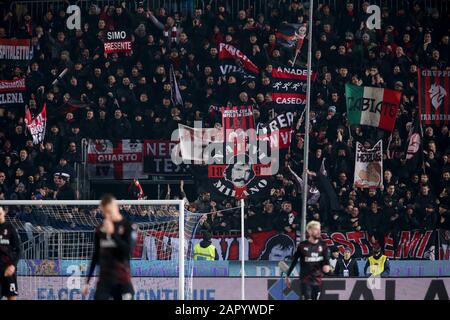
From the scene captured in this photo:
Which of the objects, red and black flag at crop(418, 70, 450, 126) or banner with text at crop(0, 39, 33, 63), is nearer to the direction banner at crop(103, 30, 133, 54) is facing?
the red and black flag

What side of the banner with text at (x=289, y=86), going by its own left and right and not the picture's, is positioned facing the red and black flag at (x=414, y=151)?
left

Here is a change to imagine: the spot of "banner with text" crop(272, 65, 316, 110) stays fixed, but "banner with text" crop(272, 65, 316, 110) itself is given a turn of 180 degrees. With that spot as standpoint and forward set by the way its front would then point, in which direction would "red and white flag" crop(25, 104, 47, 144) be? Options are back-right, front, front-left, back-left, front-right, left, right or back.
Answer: left

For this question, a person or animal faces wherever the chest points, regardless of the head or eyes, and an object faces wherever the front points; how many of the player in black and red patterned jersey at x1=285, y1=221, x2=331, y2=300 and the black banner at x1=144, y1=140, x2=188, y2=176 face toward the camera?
2

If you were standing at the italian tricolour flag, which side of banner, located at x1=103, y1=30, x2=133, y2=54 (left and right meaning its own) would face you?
left

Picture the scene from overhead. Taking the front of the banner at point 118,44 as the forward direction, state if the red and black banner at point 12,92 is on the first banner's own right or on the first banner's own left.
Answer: on the first banner's own right

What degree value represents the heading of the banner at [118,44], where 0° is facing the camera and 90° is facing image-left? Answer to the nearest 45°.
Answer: approximately 0°

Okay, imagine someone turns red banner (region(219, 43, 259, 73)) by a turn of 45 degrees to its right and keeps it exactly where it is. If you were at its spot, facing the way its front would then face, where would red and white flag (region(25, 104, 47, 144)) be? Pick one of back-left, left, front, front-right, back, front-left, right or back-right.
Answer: front-right
